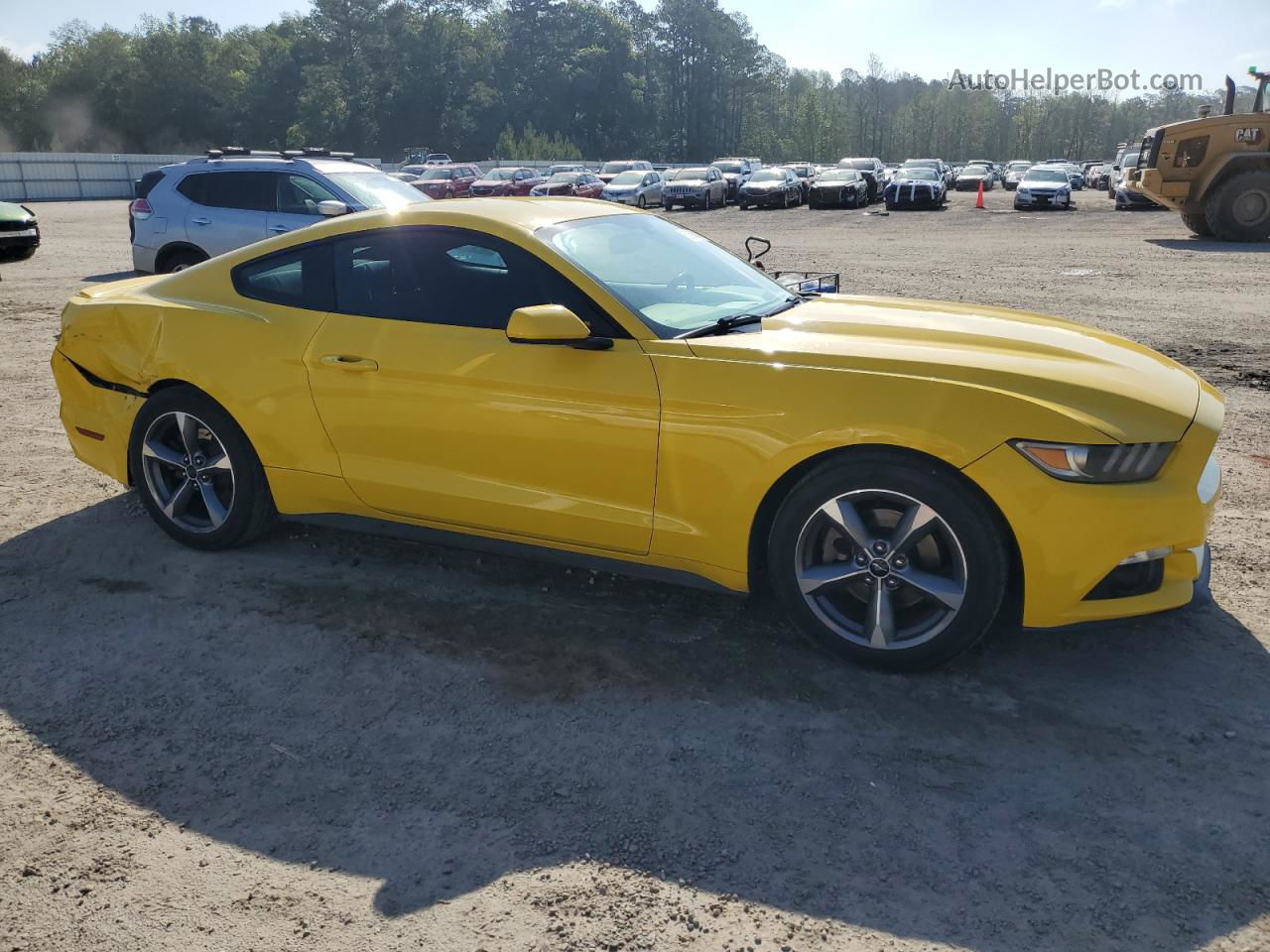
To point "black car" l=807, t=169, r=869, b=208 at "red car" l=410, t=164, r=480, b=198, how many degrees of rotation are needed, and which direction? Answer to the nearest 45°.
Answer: approximately 45° to its right

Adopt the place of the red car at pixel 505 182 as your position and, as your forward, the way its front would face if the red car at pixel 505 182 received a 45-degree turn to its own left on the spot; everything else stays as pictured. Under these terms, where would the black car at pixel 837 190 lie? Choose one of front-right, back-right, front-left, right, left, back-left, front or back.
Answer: left

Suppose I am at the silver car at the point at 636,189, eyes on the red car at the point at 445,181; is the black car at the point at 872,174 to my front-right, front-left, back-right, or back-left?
back-right

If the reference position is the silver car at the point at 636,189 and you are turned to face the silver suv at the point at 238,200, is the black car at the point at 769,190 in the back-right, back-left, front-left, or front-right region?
back-left

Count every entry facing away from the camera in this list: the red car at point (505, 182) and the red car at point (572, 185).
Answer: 0

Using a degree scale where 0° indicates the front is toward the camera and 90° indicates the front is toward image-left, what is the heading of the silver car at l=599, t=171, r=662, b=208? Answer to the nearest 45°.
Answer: approximately 45°

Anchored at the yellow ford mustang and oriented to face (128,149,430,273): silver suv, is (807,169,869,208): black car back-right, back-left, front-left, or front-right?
front-right

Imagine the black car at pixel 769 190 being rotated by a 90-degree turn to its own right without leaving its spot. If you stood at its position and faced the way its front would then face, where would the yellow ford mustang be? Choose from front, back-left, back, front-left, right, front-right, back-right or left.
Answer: back-left

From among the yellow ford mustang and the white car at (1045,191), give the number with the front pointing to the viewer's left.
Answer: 0

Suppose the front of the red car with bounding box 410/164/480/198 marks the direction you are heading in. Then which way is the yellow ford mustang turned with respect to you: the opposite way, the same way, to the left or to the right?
to the left

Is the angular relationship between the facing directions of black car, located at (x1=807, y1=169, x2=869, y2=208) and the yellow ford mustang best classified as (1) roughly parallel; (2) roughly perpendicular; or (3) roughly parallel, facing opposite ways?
roughly perpendicular

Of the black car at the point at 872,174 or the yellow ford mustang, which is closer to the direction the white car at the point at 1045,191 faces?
the yellow ford mustang

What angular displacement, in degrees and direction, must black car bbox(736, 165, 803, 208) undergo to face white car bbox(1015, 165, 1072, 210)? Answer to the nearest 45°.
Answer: approximately 90° to its left

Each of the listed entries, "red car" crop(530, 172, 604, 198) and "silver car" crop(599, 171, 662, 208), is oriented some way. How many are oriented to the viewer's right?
0

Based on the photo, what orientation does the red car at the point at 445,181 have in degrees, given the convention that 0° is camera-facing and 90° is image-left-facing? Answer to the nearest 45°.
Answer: approximately 45°

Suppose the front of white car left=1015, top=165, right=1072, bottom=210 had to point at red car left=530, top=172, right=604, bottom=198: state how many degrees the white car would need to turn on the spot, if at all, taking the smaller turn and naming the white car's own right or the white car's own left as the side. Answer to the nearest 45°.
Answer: approximately 90° to the white car's own right

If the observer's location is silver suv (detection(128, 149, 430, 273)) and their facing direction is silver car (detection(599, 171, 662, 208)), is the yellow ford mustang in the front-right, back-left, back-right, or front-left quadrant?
back-right

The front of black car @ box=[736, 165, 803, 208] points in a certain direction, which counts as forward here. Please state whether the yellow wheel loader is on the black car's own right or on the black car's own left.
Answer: on the black car's own left
